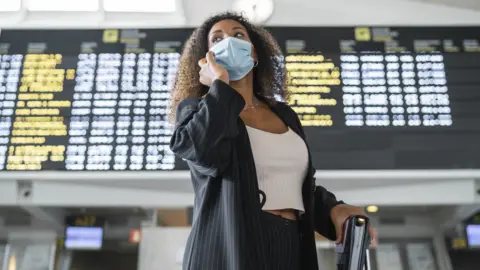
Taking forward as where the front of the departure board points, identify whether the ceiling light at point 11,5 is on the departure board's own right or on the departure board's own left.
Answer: on the departure board's own right

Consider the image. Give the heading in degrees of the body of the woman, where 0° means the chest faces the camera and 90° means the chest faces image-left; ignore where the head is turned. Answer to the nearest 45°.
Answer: approximately 315°

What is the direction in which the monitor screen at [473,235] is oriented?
toward the camera

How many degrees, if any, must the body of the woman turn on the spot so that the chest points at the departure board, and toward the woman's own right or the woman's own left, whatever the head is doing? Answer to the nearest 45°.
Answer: approximately 135° to the woman's own left

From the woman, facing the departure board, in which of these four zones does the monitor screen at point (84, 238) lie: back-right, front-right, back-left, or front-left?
front-left

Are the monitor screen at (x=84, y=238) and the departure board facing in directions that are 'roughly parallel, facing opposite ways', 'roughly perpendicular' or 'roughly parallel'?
roughly parallel

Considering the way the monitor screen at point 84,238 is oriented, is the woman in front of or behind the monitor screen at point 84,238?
in front

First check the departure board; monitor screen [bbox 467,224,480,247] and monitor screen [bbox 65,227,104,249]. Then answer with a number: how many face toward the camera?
3
